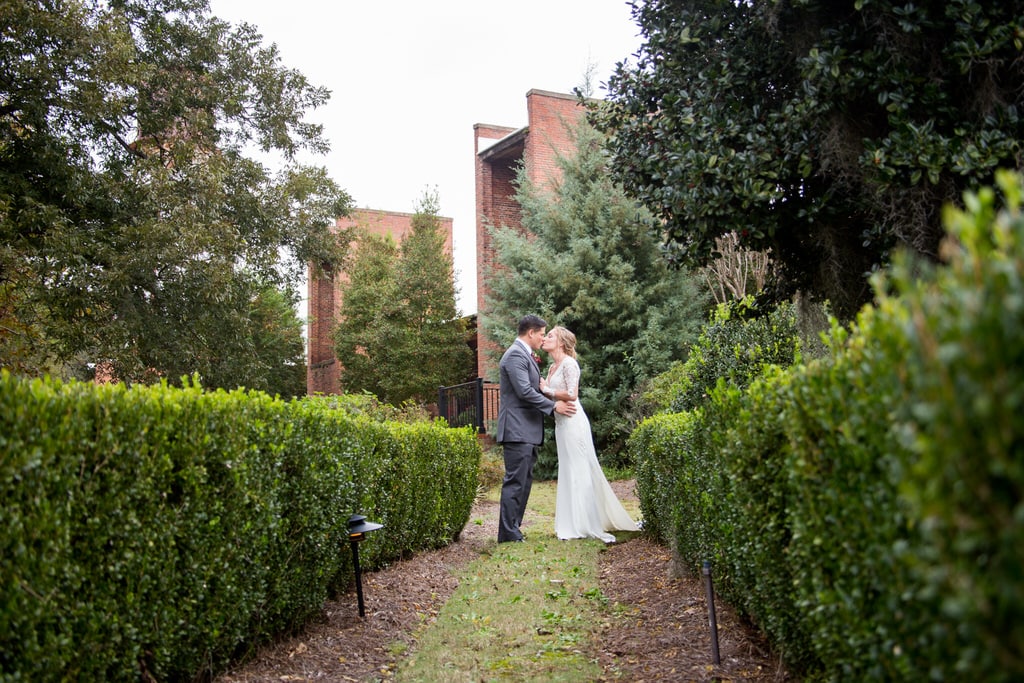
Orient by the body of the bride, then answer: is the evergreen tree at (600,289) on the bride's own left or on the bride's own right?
on the bride's own right

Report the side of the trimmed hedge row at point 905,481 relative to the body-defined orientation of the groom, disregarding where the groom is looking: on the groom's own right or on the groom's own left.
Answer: on the groom's own right

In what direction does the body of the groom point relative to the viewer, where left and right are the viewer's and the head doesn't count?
facing to the right of the viewer

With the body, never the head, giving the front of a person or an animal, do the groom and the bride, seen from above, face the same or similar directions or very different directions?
very different directions

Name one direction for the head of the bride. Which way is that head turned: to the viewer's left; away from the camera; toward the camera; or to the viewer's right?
to the viewer's left

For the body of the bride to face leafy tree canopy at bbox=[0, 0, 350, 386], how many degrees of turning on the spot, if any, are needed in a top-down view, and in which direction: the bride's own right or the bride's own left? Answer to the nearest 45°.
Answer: approximately 45° to the bride's own right

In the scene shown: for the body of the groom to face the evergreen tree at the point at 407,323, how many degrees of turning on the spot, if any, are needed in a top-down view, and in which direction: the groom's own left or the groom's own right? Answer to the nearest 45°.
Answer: approximately 90° to the groom's own left

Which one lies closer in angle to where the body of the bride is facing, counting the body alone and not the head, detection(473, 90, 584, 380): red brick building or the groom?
the groom

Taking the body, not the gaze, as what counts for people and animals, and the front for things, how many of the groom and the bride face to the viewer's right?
1

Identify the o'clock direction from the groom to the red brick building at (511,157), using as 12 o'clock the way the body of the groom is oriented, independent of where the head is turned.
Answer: The red brick building is roughly at 9 o'clock from the groom.

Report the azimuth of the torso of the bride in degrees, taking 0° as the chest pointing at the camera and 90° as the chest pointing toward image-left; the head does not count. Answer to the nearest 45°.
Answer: approximately 90°

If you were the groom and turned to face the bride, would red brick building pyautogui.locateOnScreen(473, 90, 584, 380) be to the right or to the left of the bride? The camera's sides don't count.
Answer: left

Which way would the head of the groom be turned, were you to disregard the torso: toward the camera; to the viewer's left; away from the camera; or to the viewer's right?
to the viewer's right

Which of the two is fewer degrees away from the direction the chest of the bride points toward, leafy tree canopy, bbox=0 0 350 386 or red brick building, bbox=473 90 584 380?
the leafy tree canopy
